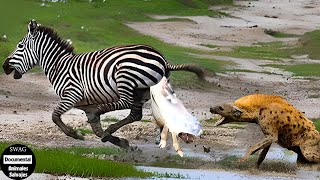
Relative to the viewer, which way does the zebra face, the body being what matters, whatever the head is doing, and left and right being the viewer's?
facing to the left of the viewer
